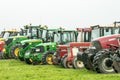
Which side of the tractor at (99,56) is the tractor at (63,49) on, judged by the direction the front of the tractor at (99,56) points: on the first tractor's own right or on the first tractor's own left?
on the first tractor's own right

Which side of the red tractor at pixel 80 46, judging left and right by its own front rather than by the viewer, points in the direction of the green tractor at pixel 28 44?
right

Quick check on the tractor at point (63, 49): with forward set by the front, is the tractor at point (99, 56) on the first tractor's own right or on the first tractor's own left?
on the first tractor's own left

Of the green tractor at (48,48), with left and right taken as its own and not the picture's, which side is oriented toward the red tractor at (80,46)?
left

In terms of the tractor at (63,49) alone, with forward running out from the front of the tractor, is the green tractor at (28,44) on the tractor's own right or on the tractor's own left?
on the tractor's own right

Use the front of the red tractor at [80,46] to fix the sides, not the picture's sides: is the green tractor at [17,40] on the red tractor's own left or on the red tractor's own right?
on the red tractor's own right

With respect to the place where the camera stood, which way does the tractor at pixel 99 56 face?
facing the viewer and to the left of the viewer

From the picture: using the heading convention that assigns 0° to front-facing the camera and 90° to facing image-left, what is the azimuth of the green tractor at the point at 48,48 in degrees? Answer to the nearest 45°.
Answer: approximately 45°

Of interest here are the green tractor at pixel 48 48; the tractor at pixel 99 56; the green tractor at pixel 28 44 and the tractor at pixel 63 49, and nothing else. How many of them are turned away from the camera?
0
